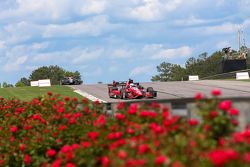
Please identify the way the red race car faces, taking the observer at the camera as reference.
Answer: facing the viewer and to the right of the viewer

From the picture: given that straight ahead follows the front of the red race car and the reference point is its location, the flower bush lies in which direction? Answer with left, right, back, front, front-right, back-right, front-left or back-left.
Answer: front-right
